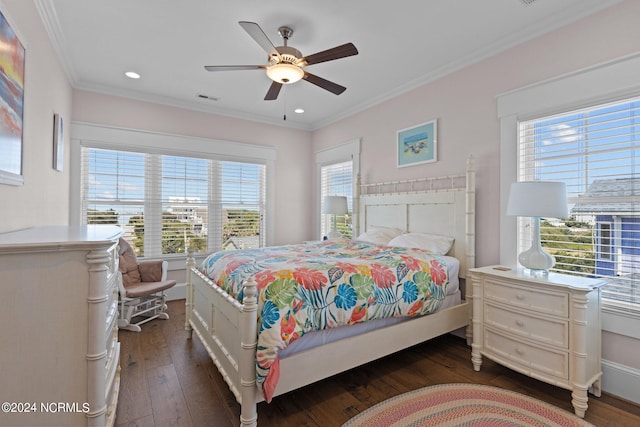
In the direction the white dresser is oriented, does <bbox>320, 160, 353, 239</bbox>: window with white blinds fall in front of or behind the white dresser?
in front

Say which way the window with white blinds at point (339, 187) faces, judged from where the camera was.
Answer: facing the viewer and to the left of the viewer

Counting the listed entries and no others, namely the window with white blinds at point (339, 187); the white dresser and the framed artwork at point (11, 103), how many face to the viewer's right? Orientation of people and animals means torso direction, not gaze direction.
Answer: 2

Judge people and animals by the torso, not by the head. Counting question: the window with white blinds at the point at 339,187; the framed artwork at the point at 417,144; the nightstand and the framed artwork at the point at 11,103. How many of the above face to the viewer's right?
1

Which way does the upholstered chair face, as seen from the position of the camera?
facing the viewer and to the right of the viewer

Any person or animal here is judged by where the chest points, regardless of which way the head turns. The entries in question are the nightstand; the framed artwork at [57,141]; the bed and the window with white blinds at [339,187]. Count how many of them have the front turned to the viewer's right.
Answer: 1

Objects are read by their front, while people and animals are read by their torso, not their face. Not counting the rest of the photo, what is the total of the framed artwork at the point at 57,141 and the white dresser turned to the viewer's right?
2

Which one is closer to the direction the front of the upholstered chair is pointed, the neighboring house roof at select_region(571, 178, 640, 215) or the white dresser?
the neighboring house roof

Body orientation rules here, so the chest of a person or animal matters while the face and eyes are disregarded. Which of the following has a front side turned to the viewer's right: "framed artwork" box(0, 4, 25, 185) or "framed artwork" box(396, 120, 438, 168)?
"framed artwork" box(0, 4, 25, 185)

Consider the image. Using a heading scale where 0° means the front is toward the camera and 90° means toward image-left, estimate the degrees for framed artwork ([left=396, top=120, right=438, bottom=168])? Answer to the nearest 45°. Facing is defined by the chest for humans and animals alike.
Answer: approximately 45°

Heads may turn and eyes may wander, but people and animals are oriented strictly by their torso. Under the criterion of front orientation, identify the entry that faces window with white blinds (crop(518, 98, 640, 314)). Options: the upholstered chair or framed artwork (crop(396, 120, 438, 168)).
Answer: the upholstered chair

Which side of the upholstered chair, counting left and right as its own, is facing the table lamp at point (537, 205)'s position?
front

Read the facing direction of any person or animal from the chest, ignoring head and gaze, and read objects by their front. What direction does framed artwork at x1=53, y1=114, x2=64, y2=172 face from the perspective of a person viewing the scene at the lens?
facing to the right of the viewer

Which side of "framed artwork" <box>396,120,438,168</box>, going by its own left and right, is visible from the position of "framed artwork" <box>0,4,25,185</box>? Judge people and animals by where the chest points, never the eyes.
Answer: front
